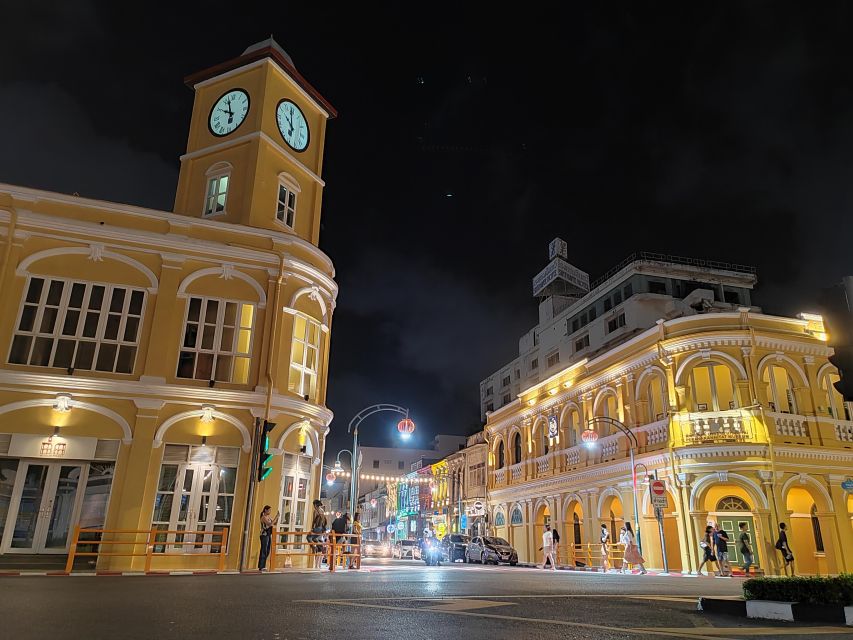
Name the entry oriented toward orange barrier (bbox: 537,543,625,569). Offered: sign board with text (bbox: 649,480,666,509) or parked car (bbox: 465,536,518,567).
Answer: the parked car

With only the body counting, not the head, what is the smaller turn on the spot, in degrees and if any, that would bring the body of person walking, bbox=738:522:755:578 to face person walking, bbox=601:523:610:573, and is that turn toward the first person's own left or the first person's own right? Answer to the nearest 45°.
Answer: approximately 45° to the first person's own right

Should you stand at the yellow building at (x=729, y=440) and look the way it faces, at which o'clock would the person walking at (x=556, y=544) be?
The person walking is roughly at 2 o'clock from the yellow building.

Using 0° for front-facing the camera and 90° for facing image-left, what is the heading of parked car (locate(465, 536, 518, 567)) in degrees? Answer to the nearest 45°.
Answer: approximately 315°

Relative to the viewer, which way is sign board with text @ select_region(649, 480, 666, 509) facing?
toward the camera

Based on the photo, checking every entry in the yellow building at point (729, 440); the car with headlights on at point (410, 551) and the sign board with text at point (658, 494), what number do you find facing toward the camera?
3

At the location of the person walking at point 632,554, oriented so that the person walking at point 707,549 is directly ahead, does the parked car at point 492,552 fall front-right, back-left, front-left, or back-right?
back-left

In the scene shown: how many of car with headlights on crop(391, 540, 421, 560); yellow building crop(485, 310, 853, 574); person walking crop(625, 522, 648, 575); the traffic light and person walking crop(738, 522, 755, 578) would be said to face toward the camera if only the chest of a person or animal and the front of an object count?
2

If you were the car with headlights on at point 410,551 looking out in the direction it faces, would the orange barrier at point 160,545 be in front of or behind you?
in front
